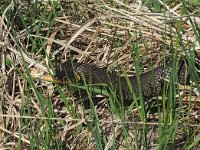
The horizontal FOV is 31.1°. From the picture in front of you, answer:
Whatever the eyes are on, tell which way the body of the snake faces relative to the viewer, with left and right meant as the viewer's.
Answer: facing to the left of the viewer
